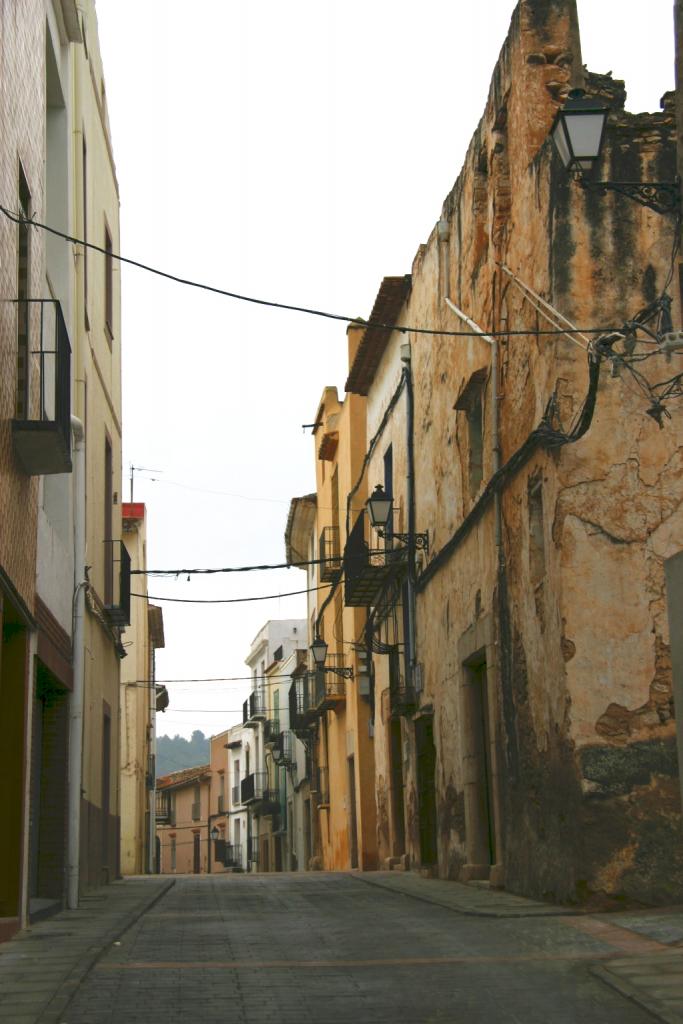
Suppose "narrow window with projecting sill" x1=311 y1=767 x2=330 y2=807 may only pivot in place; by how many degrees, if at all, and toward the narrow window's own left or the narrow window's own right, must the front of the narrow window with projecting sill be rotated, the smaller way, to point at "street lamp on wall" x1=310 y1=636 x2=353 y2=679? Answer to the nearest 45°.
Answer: approximately 90° to the narrow window's own left

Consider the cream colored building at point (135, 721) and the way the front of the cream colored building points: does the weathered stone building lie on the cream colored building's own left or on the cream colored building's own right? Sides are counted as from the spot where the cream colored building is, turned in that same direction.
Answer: on the cream colored building's own right

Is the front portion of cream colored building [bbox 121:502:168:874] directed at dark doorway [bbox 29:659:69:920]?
no

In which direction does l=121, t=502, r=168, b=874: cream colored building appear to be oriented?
to the viewer's right

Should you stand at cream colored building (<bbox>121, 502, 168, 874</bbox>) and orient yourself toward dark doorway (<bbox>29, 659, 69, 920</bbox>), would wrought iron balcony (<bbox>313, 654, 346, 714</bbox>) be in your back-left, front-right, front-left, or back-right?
front-left

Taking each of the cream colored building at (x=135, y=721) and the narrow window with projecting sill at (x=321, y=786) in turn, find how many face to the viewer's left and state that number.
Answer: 1

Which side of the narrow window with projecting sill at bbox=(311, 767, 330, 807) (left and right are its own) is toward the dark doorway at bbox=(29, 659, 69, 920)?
left

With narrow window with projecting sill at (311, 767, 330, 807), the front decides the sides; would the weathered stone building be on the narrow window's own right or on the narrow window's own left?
on the narrow window's own left

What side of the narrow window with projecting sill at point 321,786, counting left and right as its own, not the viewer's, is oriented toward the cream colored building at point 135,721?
front

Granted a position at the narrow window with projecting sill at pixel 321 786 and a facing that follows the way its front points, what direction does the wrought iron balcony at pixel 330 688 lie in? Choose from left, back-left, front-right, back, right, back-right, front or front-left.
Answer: left

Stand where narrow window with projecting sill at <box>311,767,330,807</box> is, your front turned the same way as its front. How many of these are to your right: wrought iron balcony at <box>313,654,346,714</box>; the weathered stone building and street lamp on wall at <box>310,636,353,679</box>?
0

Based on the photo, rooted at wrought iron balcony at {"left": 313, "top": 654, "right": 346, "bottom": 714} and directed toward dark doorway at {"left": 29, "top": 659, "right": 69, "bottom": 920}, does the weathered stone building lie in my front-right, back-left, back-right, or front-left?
front-left

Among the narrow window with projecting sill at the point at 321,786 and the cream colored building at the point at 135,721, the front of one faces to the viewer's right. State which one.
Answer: the cream colored building

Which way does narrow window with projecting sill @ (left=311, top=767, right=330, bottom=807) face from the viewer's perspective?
to the viewer's left

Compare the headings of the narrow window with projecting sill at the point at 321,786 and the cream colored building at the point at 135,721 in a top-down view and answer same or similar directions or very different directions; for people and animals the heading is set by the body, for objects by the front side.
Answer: very different directions
